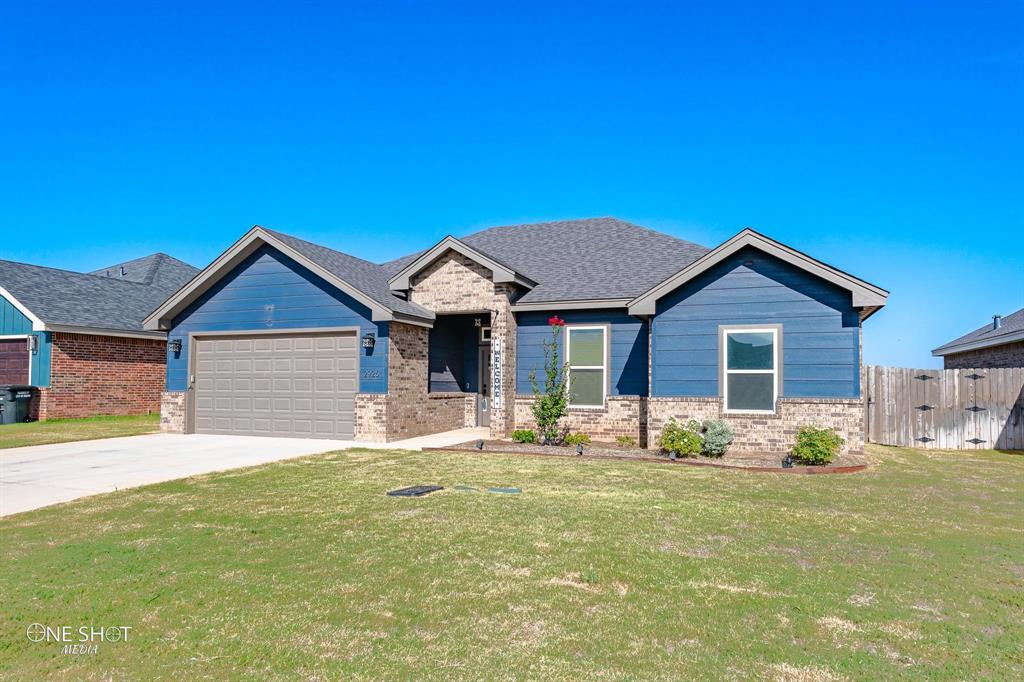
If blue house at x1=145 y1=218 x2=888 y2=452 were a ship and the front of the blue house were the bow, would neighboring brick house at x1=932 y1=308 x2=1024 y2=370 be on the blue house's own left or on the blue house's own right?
on the blue house's own left

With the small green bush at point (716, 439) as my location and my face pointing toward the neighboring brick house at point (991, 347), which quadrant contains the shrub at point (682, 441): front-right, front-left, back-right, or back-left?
back-left

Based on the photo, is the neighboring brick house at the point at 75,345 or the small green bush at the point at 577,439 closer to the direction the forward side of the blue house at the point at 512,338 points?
the small green bush

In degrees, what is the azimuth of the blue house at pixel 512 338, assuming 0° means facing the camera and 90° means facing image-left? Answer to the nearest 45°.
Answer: approximately 0°

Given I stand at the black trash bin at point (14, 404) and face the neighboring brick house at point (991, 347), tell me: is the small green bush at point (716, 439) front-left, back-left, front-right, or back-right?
front-right

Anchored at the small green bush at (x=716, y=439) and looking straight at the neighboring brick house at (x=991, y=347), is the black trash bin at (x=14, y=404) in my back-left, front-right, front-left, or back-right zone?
back-left

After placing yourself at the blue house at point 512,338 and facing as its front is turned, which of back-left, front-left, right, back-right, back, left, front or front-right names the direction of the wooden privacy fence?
left

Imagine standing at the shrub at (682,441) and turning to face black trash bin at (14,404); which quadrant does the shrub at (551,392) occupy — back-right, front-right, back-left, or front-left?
front-right

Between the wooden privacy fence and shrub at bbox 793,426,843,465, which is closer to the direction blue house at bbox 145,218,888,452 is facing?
the shrub

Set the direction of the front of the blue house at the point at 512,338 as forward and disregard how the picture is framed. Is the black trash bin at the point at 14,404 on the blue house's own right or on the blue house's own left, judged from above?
on the blue house's own right

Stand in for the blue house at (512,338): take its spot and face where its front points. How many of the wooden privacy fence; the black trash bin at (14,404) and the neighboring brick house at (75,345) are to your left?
1
